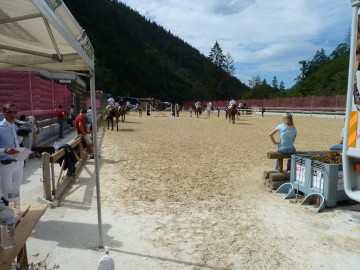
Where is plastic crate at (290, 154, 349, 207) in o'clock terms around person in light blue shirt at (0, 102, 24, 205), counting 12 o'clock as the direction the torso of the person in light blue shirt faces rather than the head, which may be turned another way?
The plastic crate is roughly at 11 o'clock from the person in light blue shirt.

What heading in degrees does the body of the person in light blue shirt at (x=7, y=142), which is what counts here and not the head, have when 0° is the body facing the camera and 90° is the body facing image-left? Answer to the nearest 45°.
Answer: approximately 315°

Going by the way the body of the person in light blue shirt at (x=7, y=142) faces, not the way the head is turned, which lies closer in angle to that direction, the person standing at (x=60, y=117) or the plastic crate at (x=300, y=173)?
the plastic crate

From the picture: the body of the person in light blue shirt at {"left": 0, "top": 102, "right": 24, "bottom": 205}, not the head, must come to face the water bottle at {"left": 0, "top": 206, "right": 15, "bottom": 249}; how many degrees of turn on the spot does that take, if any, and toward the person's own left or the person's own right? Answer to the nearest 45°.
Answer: approximately 45° to the person's own right

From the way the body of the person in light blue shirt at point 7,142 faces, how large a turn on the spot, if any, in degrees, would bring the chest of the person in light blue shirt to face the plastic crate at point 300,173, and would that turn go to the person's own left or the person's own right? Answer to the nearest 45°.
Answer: approximately 45° to the person's own left
